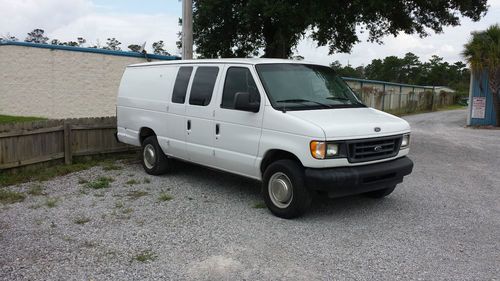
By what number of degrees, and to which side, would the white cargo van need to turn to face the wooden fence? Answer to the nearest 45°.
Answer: approximately 180°

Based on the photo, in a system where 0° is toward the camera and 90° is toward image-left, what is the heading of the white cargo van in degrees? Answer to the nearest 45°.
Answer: approximately 315°

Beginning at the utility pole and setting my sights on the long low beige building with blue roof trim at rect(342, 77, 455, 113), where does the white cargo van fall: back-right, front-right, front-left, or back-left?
back-right

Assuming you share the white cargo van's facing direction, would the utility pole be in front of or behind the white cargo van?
behind

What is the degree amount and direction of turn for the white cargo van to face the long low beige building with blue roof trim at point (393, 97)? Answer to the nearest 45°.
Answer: approximately 135° to its left

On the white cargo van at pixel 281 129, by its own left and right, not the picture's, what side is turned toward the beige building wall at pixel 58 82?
back

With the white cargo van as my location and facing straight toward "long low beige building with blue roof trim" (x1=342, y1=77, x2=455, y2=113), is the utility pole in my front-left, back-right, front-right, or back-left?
front-left
